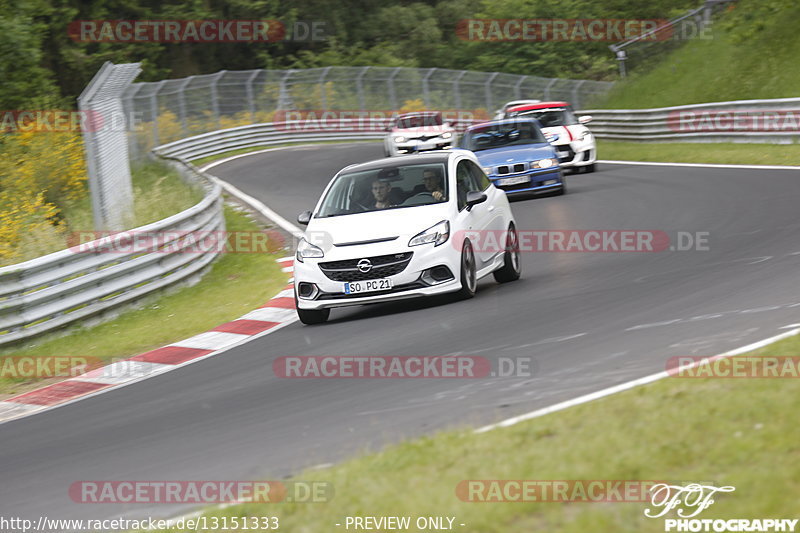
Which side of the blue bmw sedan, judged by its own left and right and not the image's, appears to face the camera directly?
front

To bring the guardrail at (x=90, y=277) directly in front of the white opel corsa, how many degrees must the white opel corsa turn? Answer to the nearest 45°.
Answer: approximately 45° to its right

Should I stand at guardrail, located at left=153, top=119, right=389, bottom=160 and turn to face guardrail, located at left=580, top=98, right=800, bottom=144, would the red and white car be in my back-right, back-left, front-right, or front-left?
front-right

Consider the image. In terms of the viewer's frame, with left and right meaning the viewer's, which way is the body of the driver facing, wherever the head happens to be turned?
facing the viewer and to the left of the viewer

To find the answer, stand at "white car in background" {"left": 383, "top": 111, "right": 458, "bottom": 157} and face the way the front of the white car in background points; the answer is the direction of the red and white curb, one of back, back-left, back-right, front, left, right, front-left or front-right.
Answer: front

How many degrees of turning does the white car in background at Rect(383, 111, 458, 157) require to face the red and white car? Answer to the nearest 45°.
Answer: approximately 45° to its left

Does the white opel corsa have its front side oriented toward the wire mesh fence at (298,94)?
no

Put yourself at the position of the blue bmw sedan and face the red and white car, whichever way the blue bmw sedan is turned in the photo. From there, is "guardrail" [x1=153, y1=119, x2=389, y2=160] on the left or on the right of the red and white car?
left

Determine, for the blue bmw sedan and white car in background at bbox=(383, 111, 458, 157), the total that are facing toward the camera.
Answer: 2

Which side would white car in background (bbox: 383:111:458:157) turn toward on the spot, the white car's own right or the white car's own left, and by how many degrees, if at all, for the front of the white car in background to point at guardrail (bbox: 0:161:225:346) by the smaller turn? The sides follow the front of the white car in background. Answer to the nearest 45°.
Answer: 0° — it already faces it

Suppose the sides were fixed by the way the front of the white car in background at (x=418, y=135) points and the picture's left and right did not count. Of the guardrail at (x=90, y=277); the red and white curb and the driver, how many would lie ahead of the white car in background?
3

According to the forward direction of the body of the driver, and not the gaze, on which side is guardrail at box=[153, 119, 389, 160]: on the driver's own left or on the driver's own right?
on the driver's own right

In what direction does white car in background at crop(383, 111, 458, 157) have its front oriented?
toward the camera

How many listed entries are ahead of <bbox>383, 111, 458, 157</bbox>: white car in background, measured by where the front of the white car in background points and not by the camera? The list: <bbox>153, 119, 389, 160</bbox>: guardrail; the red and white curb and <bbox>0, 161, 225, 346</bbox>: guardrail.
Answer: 2

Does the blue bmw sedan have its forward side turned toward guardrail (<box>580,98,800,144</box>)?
no

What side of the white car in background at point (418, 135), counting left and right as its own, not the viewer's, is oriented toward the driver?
front

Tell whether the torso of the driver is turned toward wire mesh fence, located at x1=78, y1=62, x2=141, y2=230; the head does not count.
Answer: no
